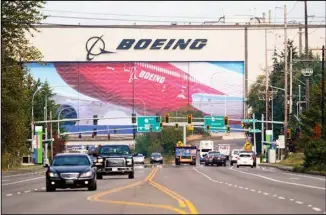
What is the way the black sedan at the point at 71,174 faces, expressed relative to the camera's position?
facing the viewer
